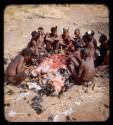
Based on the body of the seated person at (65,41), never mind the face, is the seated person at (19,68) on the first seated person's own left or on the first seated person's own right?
on the first seated person's own right

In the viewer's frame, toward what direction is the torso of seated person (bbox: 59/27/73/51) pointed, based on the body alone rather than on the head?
toward the camera

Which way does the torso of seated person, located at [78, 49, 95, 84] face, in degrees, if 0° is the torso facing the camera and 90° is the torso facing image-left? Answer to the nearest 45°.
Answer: approximately 135°

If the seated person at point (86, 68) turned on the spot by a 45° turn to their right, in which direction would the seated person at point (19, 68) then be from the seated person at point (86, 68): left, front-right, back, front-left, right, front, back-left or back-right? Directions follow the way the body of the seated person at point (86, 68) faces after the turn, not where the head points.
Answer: left

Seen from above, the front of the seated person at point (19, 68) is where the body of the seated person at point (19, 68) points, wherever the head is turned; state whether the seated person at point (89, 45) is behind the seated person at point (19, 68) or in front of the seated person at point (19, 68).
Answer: in front

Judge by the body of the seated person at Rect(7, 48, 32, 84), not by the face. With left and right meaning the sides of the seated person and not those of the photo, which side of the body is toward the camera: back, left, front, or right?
right

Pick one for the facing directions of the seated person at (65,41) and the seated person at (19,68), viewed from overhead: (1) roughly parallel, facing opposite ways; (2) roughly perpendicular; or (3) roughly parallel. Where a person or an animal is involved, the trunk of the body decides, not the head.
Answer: roughly perpendicular

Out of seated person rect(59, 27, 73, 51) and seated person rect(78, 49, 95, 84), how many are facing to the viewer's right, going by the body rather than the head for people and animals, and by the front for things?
0
